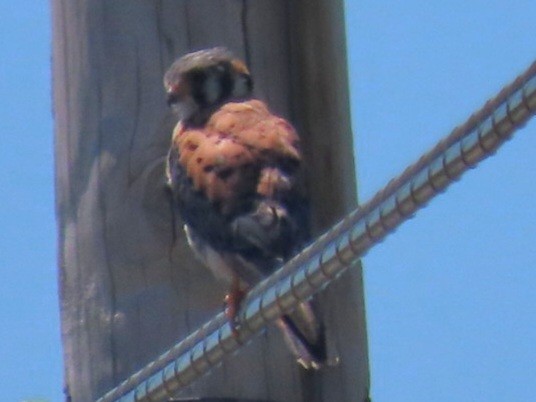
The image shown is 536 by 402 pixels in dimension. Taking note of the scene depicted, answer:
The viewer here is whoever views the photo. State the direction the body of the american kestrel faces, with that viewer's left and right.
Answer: facing away from the viewer and to the left of the viewer
